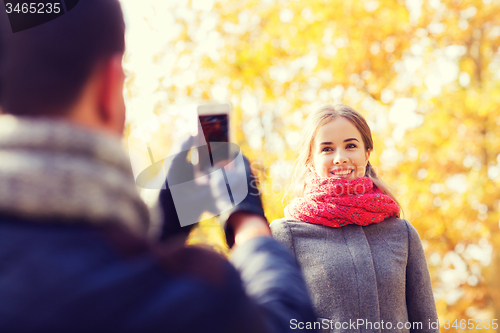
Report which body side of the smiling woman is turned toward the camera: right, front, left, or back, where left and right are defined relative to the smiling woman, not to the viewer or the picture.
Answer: front

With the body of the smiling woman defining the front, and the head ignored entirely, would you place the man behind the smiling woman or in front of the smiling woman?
in front
